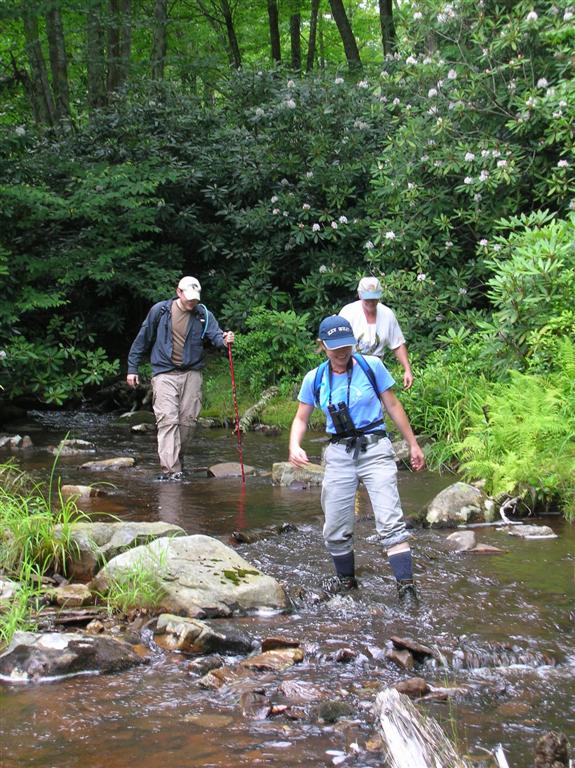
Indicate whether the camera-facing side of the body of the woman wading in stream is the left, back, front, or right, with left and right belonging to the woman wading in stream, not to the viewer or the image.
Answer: front

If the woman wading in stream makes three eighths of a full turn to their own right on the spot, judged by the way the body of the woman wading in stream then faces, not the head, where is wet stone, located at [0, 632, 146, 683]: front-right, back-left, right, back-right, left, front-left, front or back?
left

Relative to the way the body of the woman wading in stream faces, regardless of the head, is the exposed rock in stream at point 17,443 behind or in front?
behind

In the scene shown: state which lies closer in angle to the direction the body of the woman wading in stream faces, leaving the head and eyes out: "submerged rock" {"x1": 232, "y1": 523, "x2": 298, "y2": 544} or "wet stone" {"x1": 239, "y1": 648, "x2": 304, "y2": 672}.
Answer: the wet stone

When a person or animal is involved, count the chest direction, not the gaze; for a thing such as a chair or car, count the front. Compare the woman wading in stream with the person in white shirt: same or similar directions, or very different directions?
same or similar directions

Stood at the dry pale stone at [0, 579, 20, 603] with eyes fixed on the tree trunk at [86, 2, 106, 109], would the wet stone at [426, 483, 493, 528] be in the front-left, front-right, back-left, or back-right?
front-right

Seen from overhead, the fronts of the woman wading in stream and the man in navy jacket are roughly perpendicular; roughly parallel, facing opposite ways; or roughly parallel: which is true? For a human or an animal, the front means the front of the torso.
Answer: roughly parallel

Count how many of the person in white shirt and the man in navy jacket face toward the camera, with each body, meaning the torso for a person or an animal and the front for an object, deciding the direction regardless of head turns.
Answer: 2

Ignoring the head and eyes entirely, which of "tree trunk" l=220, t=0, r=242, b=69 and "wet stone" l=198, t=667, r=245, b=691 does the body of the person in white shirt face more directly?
the wet stone

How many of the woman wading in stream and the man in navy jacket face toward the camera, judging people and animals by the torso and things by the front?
2

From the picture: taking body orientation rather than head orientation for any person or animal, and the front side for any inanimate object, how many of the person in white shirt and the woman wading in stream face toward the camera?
2

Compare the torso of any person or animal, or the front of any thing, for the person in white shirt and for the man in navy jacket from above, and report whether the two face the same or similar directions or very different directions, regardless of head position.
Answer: same or similar directions

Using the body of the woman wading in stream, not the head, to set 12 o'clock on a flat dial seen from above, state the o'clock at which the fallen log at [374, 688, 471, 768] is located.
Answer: The fallen log is roughly at 12 o'clock from the woman wading in stream.

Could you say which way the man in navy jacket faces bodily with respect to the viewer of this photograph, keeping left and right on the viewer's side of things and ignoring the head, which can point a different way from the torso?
facing the viewer

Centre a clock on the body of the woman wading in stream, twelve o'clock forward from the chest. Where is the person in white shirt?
The person in white shirt is roughly at 6 o'clock from the woman wading in stream.

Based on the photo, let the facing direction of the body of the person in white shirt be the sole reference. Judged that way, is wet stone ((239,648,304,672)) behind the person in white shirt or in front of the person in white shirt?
in front

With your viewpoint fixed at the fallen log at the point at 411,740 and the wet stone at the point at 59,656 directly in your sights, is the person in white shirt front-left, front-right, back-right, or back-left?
front-right
